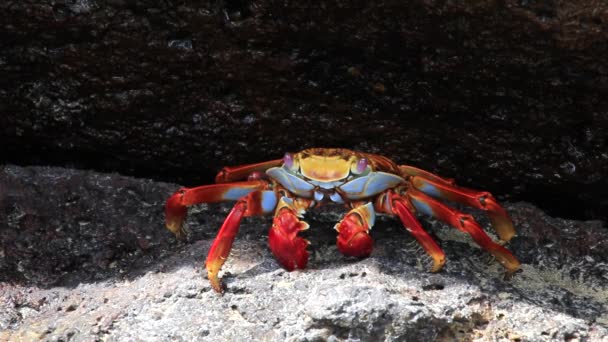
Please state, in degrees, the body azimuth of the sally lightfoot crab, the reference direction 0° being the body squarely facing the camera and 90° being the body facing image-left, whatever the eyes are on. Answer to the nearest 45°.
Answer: approximately 0°
